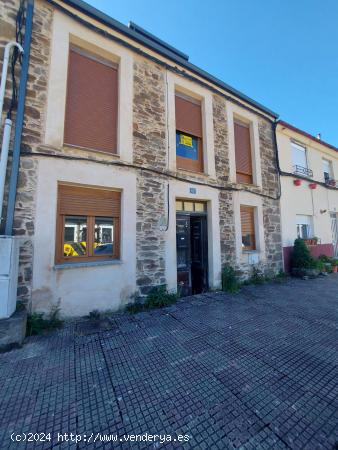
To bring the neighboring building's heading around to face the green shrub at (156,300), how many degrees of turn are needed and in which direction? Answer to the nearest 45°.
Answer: approximately 45° to its right

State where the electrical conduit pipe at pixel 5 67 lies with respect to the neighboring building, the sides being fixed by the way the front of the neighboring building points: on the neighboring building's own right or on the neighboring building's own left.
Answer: on the neighboring building's own right

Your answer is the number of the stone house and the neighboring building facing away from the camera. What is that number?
0

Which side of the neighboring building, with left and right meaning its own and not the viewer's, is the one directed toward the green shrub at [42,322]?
right

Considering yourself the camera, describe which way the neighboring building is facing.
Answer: facing the viewer and to the right of the viewer

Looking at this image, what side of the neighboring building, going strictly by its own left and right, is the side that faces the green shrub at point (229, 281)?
right

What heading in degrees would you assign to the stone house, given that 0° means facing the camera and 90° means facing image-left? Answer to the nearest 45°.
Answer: approximately 315°
